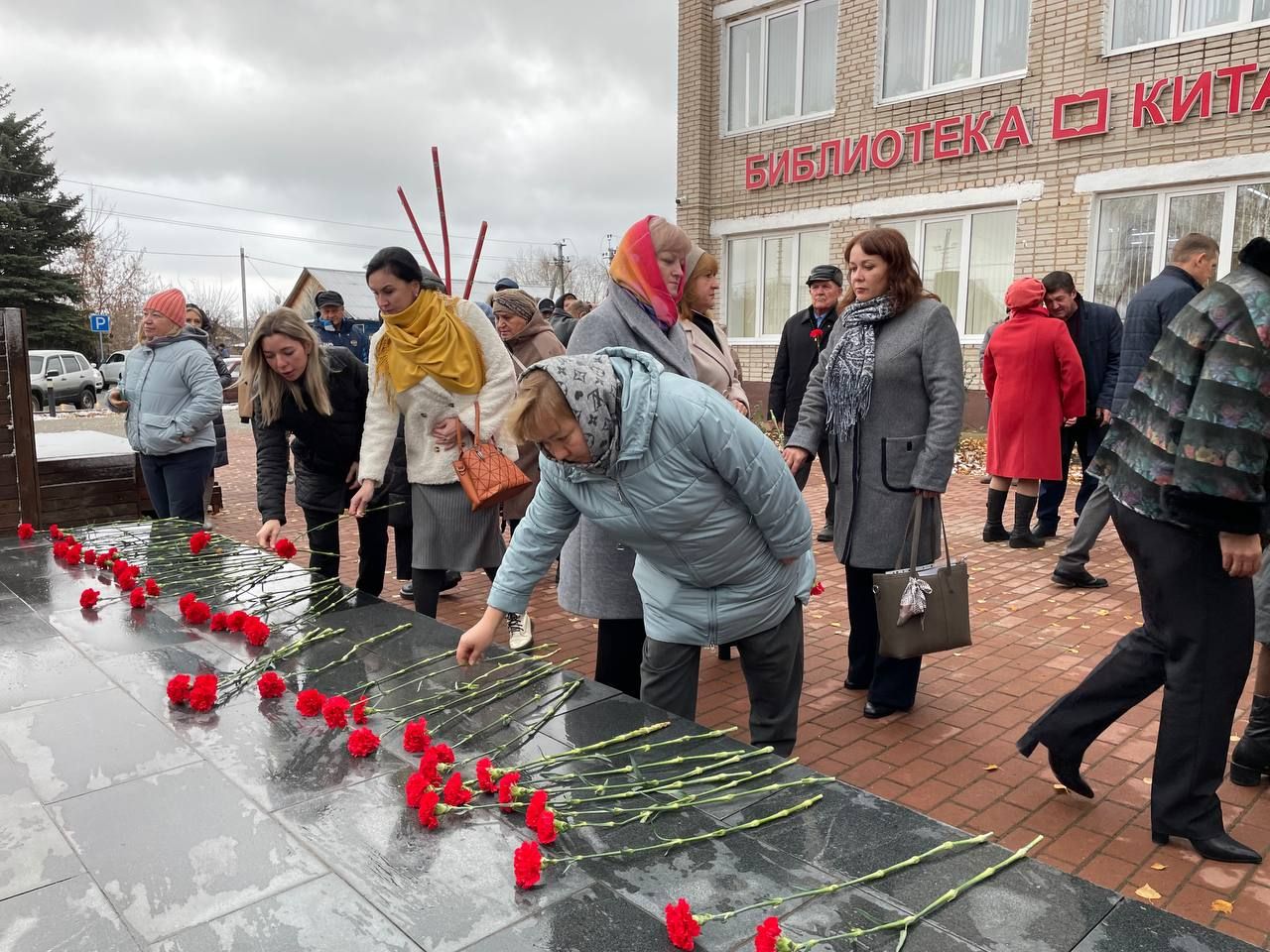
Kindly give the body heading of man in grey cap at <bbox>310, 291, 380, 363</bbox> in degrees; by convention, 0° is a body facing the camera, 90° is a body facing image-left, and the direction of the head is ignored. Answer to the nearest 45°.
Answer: approximately 0°

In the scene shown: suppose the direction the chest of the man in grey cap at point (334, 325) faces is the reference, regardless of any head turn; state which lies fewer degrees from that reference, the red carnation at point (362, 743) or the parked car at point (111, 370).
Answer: the red carnation

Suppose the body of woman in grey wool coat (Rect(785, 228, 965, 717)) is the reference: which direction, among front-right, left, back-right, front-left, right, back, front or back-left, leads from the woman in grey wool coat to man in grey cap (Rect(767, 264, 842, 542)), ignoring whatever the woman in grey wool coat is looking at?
back-right

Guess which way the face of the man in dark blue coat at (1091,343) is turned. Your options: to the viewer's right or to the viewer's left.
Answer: to the viewer's left

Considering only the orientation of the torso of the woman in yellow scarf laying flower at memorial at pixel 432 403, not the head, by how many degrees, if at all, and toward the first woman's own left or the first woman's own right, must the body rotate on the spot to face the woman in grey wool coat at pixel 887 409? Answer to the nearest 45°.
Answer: approximately 90° to the first woman's own left

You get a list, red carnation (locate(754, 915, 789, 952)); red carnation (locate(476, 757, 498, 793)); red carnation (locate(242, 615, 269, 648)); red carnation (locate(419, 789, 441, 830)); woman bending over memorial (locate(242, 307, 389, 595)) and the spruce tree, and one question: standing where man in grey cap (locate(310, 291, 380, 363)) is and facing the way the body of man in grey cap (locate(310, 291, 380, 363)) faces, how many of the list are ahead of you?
5

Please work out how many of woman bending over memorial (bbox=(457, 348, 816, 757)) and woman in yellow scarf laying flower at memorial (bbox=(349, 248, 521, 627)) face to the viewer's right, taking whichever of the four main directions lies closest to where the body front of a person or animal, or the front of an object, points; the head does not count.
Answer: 0

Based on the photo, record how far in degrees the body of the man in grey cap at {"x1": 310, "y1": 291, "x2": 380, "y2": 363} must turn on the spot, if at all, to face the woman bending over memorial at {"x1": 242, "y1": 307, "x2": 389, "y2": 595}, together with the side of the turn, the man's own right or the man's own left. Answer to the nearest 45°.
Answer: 0° — they already face them

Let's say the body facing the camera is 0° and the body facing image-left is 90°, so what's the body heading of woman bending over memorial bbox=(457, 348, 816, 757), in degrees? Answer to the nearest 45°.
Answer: approximately 45°

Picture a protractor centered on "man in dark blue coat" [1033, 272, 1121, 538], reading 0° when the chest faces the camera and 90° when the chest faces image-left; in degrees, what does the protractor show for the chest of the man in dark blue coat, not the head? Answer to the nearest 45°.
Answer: approximately 45°

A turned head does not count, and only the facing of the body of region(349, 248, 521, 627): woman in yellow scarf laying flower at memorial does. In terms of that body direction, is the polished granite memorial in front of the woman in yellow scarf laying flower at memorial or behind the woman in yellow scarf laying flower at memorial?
in front
